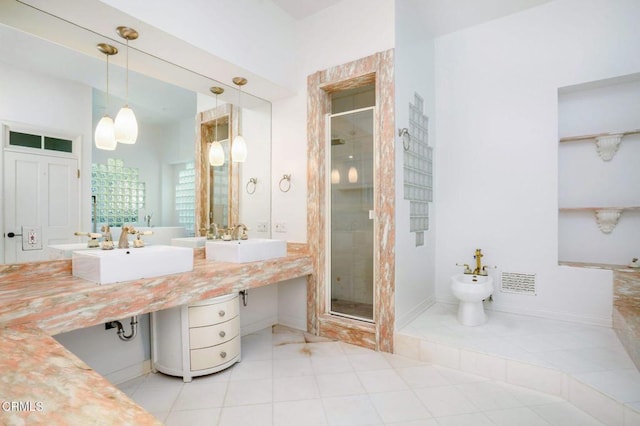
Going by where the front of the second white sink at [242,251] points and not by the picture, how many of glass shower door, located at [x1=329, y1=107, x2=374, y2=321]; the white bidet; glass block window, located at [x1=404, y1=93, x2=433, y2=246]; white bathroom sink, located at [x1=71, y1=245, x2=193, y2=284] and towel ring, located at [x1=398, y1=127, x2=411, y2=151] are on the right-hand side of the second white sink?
1

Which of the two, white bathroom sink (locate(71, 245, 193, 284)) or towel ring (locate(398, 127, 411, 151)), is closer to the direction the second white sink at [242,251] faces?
the towel ring

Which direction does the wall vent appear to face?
toward the camera

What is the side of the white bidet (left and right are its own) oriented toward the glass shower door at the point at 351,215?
right

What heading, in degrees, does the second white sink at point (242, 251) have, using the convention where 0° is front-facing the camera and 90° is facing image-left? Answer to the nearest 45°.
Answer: approximately 315°

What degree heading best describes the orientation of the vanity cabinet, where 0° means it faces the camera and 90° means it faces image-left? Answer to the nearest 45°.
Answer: approximately 315°

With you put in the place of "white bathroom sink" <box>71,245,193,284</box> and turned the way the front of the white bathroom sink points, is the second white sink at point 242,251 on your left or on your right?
on your left

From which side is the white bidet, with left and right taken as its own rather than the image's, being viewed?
front

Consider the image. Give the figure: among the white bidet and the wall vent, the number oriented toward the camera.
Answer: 2

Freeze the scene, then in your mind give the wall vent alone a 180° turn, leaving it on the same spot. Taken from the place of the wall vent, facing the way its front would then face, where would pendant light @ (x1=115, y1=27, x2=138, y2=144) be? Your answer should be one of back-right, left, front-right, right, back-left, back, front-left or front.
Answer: back-left

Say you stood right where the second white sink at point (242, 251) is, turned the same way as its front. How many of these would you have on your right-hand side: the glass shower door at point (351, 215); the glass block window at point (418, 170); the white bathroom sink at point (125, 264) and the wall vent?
1
